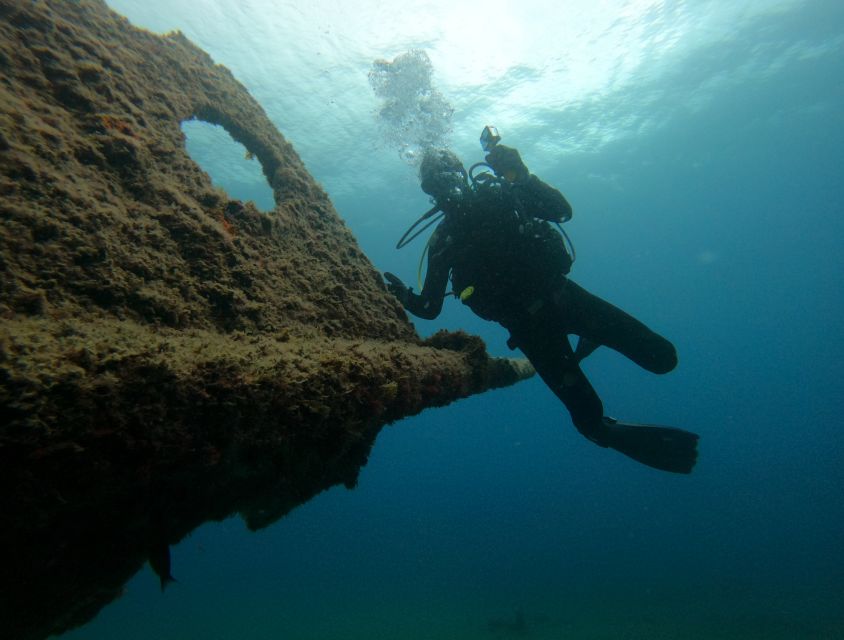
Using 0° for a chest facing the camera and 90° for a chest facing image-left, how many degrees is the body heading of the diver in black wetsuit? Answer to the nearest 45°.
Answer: approximately 45°

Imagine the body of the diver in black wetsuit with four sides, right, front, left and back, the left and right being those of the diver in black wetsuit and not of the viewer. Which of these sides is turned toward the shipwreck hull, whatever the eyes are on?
right
